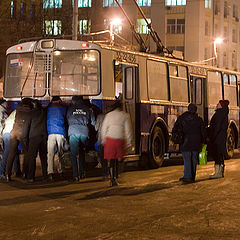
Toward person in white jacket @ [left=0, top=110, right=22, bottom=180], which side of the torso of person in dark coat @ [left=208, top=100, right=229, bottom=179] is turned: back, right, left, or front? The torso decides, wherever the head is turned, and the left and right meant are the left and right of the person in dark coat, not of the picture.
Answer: front

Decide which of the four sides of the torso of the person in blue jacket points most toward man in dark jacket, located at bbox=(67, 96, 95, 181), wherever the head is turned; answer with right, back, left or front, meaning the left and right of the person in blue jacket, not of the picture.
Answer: right

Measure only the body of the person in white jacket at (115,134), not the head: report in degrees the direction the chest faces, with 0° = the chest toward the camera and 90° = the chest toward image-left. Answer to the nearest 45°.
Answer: approximately 180°

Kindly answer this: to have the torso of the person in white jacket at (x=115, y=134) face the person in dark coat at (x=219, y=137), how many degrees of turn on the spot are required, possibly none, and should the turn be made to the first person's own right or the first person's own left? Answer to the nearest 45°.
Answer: approximately 45° to the first person's own right

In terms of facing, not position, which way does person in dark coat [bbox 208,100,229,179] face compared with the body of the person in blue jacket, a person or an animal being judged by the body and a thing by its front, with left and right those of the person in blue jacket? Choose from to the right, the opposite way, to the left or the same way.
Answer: to the left

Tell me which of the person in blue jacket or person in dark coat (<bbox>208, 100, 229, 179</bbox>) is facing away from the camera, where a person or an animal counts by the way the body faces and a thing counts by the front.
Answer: the person in blue jacket

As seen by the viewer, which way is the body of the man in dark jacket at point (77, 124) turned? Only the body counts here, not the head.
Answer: away from the camera

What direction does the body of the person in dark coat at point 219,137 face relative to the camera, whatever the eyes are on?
to the viewer's left

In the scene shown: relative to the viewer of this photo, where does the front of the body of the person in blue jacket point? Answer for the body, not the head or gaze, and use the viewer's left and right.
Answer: facing away from the viewer

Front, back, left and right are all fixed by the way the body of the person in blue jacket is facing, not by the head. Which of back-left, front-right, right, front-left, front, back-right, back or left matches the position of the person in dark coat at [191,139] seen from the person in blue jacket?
right
